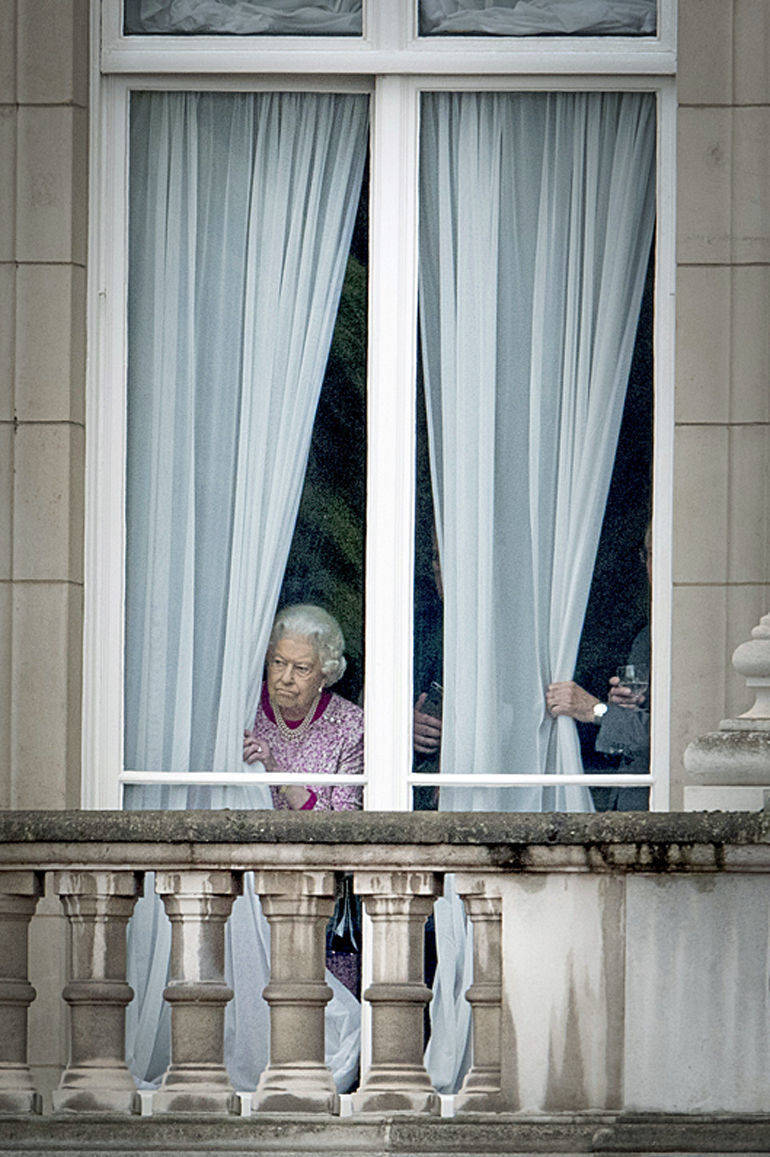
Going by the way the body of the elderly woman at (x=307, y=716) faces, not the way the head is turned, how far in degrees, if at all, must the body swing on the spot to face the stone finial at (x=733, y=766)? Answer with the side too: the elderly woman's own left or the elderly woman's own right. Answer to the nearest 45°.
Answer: approximately 90° to the elderly woman's own left

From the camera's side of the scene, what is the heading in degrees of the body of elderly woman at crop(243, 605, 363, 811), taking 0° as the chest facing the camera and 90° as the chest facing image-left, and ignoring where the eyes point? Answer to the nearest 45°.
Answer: approximately 45°
